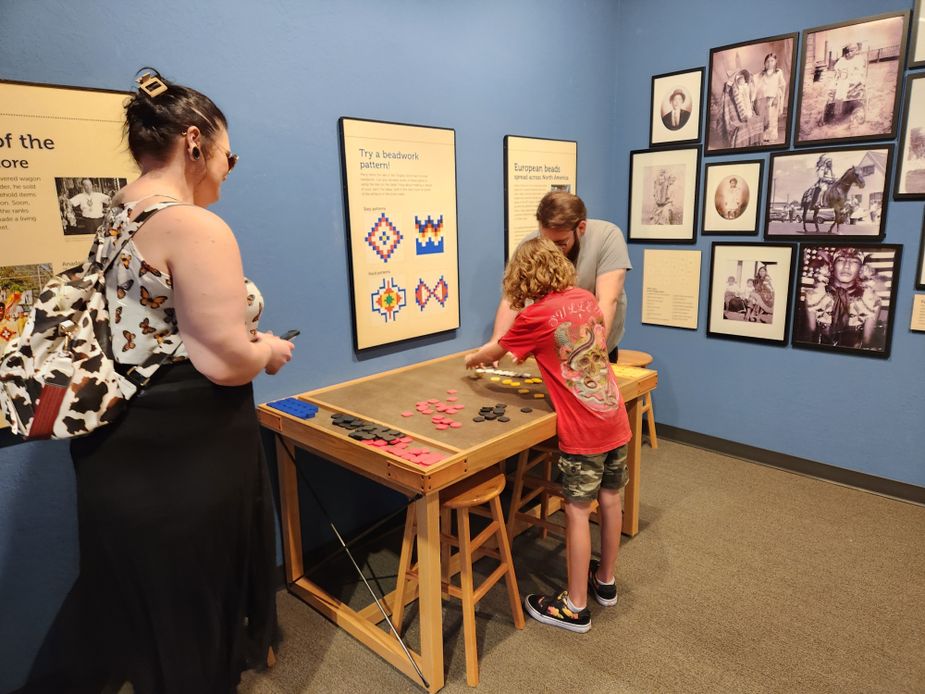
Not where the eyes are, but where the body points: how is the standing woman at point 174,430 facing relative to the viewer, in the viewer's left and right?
facing away from the viewer and to the right of the viewer

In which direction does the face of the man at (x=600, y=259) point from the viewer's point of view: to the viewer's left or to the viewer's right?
to the viewer's left

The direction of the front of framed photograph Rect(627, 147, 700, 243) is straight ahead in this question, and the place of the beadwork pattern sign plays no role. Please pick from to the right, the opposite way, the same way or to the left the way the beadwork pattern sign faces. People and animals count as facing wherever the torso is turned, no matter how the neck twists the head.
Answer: to the left

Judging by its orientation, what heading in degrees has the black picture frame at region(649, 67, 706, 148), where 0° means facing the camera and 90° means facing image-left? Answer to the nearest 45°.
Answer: approximately 45°

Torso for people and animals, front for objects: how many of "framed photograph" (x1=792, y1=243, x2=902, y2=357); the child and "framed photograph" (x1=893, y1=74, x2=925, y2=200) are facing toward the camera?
2

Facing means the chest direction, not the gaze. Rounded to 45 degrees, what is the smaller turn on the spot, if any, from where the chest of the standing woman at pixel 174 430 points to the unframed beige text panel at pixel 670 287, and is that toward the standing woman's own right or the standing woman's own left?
0° — they already face it

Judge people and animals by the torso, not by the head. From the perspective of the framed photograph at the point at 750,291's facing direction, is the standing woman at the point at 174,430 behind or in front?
in front

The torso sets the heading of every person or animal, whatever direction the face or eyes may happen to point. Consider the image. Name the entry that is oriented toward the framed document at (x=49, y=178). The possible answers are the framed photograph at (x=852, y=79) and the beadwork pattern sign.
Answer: the framed photograph

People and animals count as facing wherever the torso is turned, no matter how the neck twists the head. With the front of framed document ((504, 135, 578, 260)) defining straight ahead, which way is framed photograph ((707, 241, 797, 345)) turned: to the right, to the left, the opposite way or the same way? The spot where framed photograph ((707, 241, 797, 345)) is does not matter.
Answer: to the right
